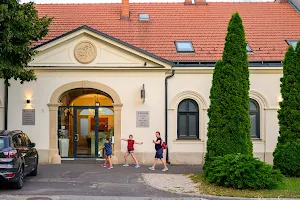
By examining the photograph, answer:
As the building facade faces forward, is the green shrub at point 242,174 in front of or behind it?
in front

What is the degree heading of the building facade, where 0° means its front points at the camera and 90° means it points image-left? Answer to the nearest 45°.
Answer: approximately 0°

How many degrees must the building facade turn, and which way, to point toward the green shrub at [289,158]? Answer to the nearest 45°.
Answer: approximately 45° to its left
